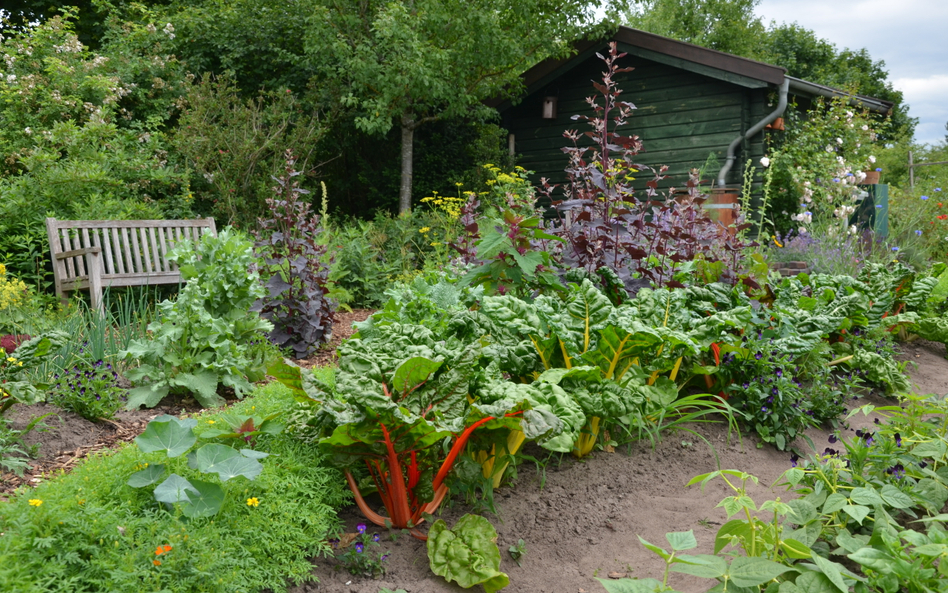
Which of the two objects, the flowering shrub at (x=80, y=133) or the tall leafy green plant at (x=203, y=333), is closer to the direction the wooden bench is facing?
the tall leafy green plant

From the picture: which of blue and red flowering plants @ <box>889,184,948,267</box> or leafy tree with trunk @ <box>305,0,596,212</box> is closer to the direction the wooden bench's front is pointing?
the blue and red flowering plants

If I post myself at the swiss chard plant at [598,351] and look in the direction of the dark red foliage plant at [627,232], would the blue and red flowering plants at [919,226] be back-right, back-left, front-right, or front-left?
front-right

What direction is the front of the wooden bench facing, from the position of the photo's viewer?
facing the viewer and to the right of the viewer

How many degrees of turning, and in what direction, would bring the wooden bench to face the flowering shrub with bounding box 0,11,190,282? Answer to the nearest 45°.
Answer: approximately 135° to its left

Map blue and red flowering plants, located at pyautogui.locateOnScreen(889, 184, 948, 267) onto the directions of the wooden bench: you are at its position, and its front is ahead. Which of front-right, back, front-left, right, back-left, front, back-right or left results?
front-left

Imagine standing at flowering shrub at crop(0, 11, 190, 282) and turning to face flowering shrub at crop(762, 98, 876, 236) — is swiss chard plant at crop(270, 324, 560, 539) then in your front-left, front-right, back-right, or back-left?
front-right

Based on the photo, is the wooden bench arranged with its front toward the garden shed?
no

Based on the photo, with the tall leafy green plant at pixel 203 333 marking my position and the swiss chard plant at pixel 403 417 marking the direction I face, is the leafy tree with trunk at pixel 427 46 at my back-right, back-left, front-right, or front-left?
back-left

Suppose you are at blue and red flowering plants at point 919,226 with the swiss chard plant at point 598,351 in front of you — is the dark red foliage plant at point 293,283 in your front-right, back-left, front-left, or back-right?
front-right

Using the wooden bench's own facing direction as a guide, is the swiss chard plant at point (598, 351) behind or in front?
in front

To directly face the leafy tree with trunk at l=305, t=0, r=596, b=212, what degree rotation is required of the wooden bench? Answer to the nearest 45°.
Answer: approximately 90° to its left

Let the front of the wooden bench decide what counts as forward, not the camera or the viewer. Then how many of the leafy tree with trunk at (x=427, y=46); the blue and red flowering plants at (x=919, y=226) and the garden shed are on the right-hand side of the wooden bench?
0
